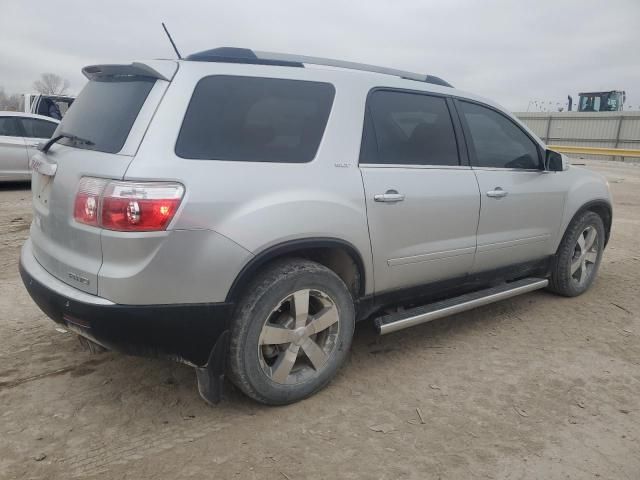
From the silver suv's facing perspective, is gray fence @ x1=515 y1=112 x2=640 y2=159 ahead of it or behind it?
ahead

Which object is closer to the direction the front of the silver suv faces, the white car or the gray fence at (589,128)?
the gray fence

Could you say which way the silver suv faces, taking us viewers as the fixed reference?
facing away from the viewer and to the right of the viewer

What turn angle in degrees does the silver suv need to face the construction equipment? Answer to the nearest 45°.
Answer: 0° — it already faces it

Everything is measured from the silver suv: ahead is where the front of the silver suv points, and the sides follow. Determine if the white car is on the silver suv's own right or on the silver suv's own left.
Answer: on the silver suv's own left
